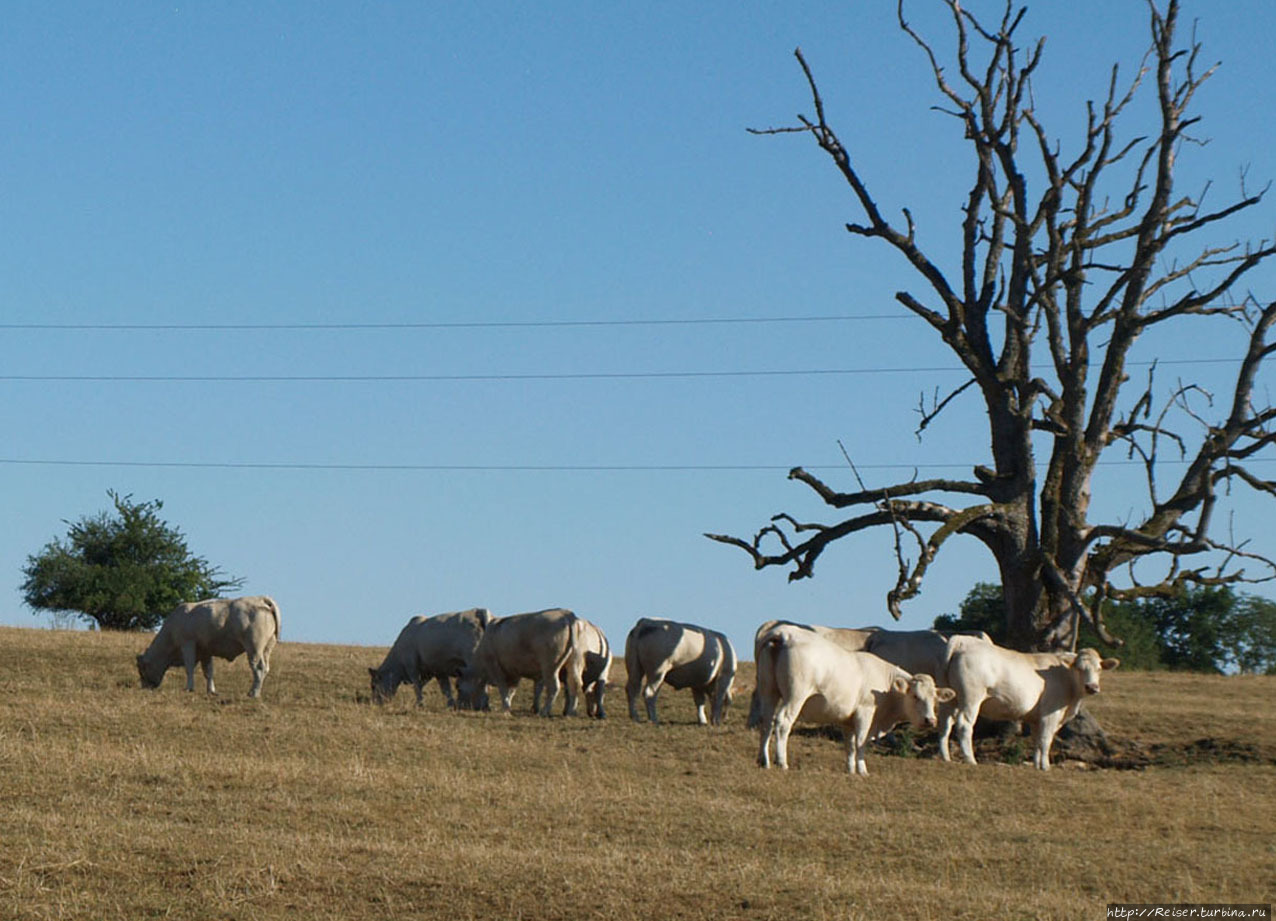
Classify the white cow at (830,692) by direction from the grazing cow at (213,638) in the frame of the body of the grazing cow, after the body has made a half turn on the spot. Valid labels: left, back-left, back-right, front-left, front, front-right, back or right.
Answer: front-right

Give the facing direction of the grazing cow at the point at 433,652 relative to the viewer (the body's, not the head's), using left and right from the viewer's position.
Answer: facing to the left of the viewer

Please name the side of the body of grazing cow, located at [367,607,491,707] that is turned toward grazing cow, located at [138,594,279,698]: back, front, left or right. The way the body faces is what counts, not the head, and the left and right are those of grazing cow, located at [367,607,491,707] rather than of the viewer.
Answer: front

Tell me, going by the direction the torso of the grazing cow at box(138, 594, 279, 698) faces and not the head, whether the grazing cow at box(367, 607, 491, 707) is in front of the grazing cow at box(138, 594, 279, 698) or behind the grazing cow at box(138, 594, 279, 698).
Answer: behind

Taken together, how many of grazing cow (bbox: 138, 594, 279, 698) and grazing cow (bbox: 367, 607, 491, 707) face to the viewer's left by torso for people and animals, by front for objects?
2

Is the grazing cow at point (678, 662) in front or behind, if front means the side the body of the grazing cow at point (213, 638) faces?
behind

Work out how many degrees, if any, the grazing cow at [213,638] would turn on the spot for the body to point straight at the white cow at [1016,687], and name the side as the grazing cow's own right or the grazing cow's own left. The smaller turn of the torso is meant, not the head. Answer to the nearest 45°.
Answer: approximately 135° to the grazing cow's own left

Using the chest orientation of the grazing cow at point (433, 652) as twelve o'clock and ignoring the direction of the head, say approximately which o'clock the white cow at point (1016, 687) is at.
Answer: The white cow is roughly at 7 o'clock from the grazing cow.

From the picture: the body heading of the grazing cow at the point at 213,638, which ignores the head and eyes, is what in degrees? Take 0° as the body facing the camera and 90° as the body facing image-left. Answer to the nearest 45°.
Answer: approximately 90°
